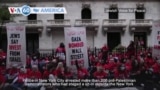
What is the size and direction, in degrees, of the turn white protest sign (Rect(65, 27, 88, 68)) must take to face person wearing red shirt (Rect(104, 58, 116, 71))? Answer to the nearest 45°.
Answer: approximately 90° to its left

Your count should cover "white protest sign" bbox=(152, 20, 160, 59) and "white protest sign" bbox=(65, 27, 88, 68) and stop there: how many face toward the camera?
2

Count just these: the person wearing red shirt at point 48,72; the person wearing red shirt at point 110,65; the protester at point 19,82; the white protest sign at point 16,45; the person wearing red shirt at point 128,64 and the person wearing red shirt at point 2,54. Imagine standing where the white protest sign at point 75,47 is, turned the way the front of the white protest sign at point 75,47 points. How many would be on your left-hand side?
2

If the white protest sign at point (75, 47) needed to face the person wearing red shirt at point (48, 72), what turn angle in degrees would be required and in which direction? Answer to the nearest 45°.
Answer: approximately 90° to its right

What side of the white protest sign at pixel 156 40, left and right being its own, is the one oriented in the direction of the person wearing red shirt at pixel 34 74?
right

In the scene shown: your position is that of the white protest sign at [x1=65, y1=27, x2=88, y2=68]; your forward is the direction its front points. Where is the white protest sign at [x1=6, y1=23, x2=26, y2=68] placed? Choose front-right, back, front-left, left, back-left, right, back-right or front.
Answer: right

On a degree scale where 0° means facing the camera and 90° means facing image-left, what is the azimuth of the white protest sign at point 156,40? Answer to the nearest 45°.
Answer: approximately 0°

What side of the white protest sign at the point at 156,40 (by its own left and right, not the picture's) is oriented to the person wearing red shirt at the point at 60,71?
right

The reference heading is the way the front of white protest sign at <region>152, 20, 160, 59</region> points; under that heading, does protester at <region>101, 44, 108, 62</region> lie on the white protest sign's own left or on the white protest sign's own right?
on the white protest sign's own right

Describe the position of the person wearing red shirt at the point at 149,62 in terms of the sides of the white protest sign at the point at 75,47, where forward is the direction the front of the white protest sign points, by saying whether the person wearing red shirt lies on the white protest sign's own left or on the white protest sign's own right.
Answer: on the white protest sign's own left
